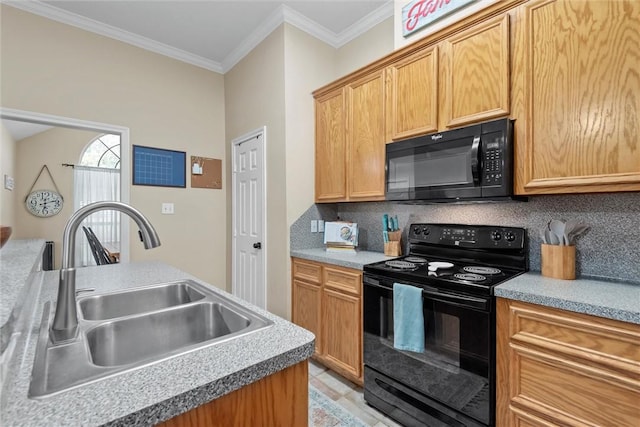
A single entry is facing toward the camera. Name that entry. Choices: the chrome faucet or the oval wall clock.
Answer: the oval wall clock

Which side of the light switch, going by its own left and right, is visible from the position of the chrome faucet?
front

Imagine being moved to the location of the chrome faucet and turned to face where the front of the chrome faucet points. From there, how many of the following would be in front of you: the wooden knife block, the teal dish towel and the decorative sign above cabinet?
3

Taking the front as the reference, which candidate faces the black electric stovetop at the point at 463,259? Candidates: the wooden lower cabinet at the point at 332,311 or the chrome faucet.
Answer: the chrome faucet

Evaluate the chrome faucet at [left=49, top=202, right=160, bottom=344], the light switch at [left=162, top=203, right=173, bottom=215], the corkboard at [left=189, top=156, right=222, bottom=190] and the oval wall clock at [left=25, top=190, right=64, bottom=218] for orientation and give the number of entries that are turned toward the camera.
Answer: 3

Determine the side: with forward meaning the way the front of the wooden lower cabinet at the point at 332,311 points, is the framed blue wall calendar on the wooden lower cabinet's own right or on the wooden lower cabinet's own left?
on the wooden lower cabinet's own right

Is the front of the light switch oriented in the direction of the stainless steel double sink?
yes

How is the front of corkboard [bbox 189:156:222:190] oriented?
toward the camera

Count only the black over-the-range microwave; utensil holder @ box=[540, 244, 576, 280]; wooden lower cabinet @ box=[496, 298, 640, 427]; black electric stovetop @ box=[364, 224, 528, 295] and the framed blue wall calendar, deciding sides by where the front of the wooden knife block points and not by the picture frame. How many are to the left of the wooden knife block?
4

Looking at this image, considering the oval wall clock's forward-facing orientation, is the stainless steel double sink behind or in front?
in front

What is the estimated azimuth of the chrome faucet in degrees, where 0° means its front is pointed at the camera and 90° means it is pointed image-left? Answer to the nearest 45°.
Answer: approximately 270°

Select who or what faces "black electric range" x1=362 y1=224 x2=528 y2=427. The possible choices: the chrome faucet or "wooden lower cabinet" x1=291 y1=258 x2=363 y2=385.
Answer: the chrome faucet

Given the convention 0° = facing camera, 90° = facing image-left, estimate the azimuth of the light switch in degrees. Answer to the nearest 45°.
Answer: approximately 0°

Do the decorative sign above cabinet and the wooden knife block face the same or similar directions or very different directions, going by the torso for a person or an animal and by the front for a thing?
same or similar directions

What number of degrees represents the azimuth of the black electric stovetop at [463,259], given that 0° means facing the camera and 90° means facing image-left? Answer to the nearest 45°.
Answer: approximately 45°

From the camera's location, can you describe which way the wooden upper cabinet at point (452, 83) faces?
facing the viewer and to the left of the viewer
